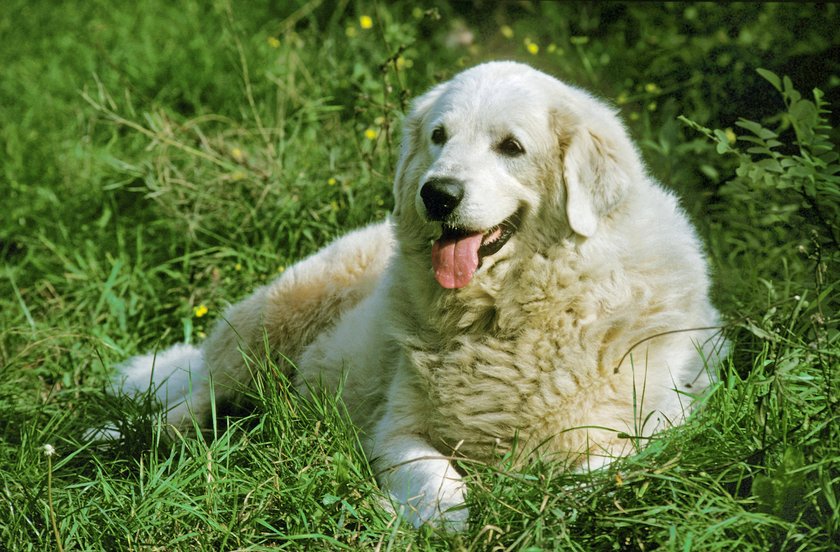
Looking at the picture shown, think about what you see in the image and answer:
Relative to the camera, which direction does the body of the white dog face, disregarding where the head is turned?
toward the camera
